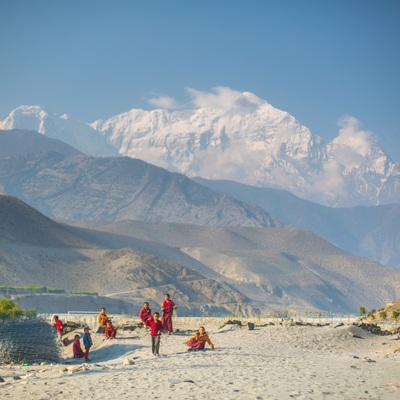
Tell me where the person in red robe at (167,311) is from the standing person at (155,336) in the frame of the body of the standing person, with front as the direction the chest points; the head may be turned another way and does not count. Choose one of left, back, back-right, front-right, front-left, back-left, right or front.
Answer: back

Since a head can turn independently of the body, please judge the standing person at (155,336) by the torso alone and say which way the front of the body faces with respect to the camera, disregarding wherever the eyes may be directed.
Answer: toward the camera

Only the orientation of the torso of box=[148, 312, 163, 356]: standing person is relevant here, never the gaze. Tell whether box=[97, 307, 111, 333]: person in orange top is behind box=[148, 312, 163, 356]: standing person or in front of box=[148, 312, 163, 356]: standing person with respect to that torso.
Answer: behind

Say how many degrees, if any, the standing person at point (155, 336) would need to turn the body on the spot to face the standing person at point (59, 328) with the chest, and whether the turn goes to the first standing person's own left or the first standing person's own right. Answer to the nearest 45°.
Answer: approximately 135° to the first standing person's own right

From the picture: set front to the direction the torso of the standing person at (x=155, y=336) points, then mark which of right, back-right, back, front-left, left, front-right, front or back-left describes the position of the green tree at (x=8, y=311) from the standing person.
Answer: back-right

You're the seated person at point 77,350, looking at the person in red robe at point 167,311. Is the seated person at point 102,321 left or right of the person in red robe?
left
